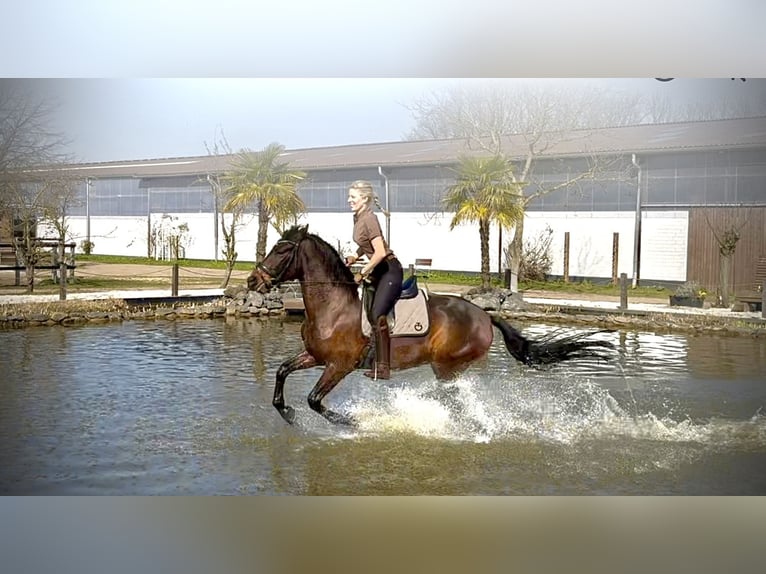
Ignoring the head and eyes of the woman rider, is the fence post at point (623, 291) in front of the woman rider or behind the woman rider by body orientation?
behind

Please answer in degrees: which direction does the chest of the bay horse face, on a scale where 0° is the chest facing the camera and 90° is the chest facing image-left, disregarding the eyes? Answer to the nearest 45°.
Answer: approximately 90°

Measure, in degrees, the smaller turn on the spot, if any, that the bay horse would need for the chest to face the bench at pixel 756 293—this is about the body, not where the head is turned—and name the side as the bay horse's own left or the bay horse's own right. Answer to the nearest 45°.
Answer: approximately 180°

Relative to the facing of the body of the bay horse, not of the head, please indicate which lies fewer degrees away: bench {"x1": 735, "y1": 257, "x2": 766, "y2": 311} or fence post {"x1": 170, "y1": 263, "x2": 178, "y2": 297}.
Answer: the fence post

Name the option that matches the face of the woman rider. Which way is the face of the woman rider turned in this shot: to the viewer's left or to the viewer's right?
to the viewer's left

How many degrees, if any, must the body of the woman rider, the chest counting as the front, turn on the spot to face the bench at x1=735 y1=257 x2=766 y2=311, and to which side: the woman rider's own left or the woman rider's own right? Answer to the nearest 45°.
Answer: approximately 180°

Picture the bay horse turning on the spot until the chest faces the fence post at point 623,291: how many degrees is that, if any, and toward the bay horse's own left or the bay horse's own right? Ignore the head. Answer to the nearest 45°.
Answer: approximately 180°

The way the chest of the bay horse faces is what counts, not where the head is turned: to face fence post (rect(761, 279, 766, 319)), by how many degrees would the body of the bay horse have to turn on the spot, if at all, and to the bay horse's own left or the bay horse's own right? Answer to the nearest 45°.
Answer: approximately 180°

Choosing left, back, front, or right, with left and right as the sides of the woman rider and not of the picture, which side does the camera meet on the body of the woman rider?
left
